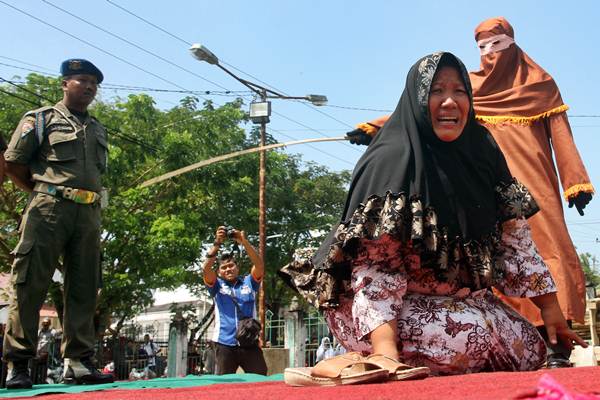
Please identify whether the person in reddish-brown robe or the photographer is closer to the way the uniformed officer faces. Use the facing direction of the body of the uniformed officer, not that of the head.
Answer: the person in reddish-brown robe

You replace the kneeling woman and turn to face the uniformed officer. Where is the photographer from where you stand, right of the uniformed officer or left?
right

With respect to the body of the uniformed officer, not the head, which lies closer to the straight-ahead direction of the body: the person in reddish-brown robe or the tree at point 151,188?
the person in reddish-brown robe

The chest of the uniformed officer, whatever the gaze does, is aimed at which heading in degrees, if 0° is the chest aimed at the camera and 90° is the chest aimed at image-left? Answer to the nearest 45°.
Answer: approximately 315°

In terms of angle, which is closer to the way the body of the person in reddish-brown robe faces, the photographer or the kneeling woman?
the kneeling woman

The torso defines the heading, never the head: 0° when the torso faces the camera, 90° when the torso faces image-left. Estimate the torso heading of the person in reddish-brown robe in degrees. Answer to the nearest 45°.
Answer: approximately 45°

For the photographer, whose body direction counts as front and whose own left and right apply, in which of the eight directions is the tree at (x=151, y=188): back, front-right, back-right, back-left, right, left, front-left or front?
back

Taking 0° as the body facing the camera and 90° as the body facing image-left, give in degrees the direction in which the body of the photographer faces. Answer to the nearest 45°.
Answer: approximately 0°

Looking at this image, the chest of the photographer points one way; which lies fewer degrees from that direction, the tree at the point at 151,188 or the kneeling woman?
the kneeling woman

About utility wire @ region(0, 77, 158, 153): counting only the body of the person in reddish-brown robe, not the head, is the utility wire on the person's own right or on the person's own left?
on the person's own right

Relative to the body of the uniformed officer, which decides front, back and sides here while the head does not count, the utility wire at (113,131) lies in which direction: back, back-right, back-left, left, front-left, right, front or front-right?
back-left
